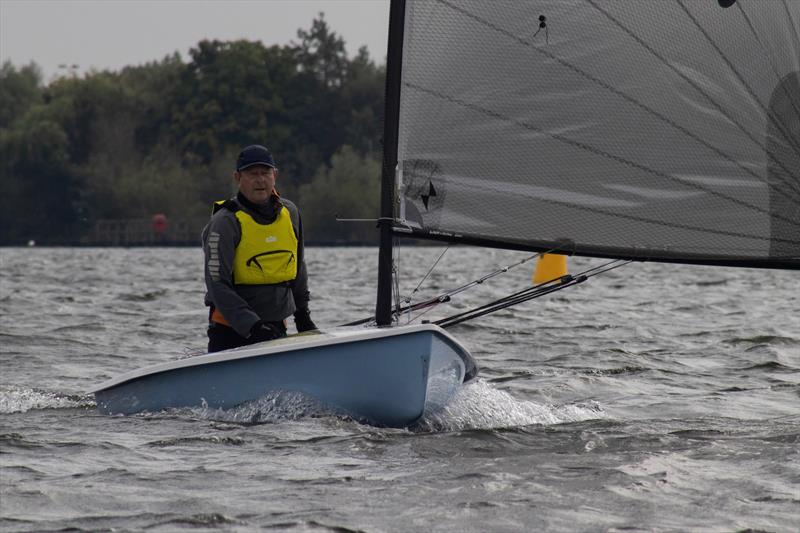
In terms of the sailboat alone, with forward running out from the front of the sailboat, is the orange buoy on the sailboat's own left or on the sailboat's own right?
on the sailboat's own left

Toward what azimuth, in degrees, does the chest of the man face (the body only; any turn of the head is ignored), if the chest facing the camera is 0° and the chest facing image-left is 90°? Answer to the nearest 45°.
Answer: approximately 315°
